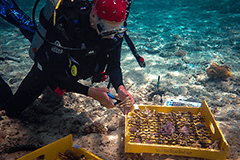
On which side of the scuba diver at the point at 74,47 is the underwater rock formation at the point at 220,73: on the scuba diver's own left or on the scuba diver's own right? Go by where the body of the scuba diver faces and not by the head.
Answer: on the scuba diver's own left

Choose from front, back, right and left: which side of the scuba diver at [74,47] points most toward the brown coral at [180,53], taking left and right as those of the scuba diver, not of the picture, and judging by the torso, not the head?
left

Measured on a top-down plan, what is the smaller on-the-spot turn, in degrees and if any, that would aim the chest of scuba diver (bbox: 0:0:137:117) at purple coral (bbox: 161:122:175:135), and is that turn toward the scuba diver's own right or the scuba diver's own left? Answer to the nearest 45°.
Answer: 0° — they already face it

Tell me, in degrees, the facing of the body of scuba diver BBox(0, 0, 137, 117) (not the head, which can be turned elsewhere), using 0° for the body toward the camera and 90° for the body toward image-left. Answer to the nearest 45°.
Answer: approximately 315°

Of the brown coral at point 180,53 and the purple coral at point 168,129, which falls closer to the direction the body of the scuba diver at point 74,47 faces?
the purple coral

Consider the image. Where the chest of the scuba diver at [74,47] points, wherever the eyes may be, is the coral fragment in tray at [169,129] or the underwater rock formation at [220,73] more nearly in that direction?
the coral fragment in tray

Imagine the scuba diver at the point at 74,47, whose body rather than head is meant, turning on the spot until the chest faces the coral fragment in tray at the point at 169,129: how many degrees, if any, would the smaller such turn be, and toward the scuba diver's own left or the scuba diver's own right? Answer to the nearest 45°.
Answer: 0° — they already face it
